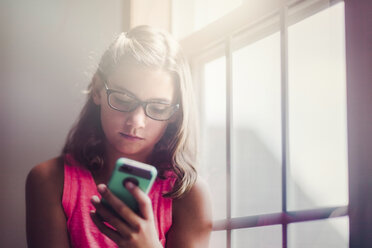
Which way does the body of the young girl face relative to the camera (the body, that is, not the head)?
toward the camera
